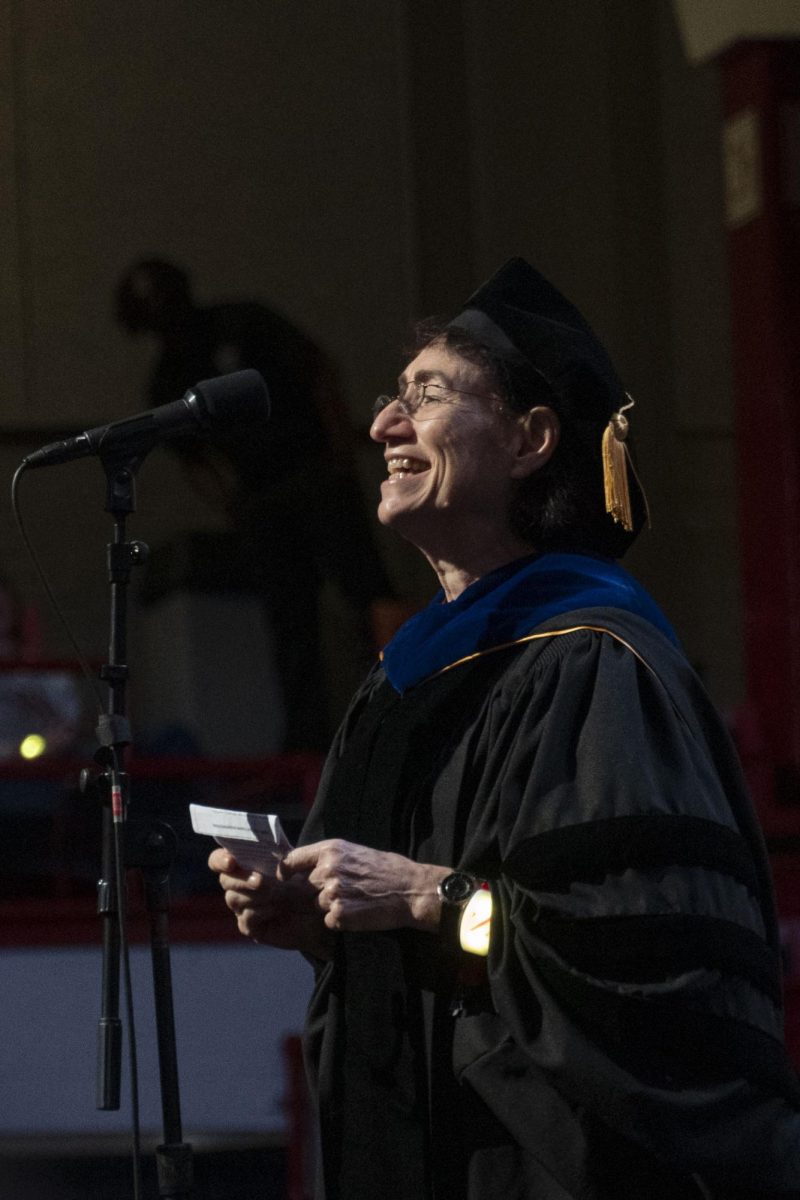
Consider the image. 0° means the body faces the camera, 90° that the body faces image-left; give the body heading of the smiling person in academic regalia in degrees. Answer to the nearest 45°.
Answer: approximately 90°

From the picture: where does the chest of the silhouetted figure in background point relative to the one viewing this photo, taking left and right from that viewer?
facing to the left of the viewer

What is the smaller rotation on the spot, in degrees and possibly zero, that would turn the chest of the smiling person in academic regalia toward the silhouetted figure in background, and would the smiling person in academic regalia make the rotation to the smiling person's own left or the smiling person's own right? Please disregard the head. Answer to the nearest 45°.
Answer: approximately 90° to the smiling person's own right

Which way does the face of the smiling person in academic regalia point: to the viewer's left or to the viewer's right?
to the viewer's left

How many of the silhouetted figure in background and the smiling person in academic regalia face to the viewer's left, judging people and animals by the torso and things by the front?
2

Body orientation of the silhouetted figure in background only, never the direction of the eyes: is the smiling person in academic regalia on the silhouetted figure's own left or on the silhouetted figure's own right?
on the silhouetted figure's own left

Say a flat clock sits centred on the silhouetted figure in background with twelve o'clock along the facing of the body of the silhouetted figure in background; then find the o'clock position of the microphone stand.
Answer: The microphone stand is roughly at 9 o'clock from the silhouetted figure in background.
